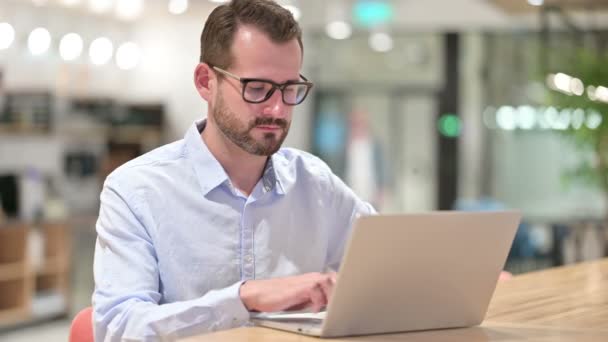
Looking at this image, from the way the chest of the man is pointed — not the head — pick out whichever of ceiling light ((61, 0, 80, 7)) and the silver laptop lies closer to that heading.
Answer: the silver laptop

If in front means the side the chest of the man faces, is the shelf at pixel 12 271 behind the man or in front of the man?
behind

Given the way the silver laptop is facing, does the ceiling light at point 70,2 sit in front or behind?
in front

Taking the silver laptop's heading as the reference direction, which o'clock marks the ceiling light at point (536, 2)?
The ceiling light is roughly at 2 o'clock from the silver laptop.

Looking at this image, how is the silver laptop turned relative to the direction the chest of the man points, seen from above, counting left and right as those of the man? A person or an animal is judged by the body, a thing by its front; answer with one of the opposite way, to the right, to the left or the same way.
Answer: the opposite way

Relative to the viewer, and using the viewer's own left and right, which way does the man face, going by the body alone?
facing the viewer and to the right of the viewer

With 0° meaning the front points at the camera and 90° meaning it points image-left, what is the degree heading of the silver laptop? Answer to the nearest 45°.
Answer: approximately 135°

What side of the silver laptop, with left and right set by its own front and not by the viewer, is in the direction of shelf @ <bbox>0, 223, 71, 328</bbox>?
front

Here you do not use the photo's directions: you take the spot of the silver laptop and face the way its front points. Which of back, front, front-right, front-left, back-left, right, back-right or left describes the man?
front

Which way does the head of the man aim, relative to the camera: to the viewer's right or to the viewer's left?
to the viewer's right

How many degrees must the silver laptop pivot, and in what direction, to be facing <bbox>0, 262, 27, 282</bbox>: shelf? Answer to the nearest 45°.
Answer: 0° — it already faces it

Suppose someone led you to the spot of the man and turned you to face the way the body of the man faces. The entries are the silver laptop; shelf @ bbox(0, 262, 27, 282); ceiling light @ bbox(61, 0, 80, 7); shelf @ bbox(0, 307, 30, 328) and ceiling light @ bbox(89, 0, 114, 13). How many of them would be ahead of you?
1

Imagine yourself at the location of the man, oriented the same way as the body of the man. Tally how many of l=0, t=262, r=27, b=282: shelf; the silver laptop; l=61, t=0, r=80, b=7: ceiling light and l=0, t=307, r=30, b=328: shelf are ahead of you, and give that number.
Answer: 1
